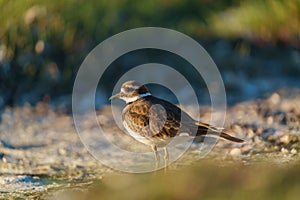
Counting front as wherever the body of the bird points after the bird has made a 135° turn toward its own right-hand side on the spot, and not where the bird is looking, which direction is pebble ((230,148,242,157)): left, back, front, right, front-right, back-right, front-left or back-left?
front

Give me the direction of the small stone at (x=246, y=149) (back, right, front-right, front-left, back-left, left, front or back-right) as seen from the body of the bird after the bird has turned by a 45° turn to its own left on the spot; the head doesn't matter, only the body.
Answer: back

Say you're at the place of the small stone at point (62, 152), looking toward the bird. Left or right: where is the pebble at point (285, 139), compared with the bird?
left

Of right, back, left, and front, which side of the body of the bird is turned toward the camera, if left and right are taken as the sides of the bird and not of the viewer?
left

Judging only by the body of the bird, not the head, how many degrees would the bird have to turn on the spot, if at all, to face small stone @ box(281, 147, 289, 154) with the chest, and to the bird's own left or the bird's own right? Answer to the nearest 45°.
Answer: approximately 135° to the bird's own right

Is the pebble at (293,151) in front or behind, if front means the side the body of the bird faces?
behind

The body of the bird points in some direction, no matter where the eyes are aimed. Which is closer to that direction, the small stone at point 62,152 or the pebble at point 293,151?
the small stone
